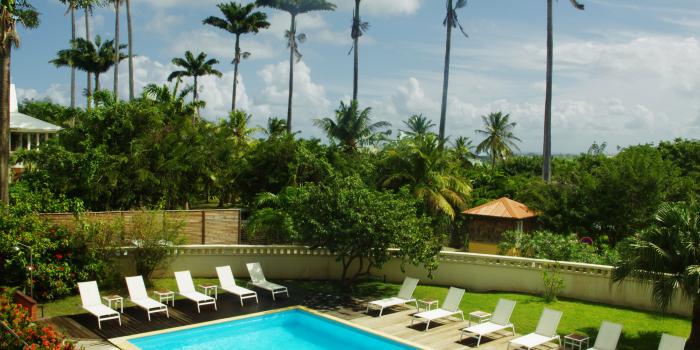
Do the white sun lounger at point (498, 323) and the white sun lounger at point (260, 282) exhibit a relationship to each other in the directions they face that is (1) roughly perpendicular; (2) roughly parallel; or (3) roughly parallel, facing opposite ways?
roughly perpendicular

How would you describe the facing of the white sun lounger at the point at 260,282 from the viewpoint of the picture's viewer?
facing the viewer and to the right of the viewer

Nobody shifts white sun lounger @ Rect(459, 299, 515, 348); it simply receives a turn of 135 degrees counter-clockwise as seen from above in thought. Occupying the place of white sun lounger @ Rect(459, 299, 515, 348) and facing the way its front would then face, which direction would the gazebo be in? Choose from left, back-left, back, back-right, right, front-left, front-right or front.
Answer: left

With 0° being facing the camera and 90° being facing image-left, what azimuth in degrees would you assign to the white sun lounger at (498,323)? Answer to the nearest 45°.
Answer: approximately 45°

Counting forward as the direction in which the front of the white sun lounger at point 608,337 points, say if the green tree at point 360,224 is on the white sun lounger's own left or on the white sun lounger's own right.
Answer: on the white sun lounger's own right

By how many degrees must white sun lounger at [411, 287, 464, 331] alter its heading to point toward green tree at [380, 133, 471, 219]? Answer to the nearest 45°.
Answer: approximately 135° to its right

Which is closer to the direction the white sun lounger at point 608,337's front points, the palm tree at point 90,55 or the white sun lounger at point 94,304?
the white sun lounger

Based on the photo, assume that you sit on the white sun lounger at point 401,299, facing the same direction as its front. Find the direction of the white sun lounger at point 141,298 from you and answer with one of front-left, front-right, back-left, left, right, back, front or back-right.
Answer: front-right

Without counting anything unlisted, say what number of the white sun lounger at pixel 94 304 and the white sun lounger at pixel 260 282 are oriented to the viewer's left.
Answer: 0
